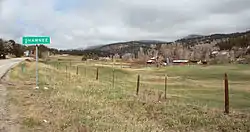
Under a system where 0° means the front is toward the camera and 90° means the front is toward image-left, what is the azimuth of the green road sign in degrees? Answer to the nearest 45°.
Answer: approximately 0°
